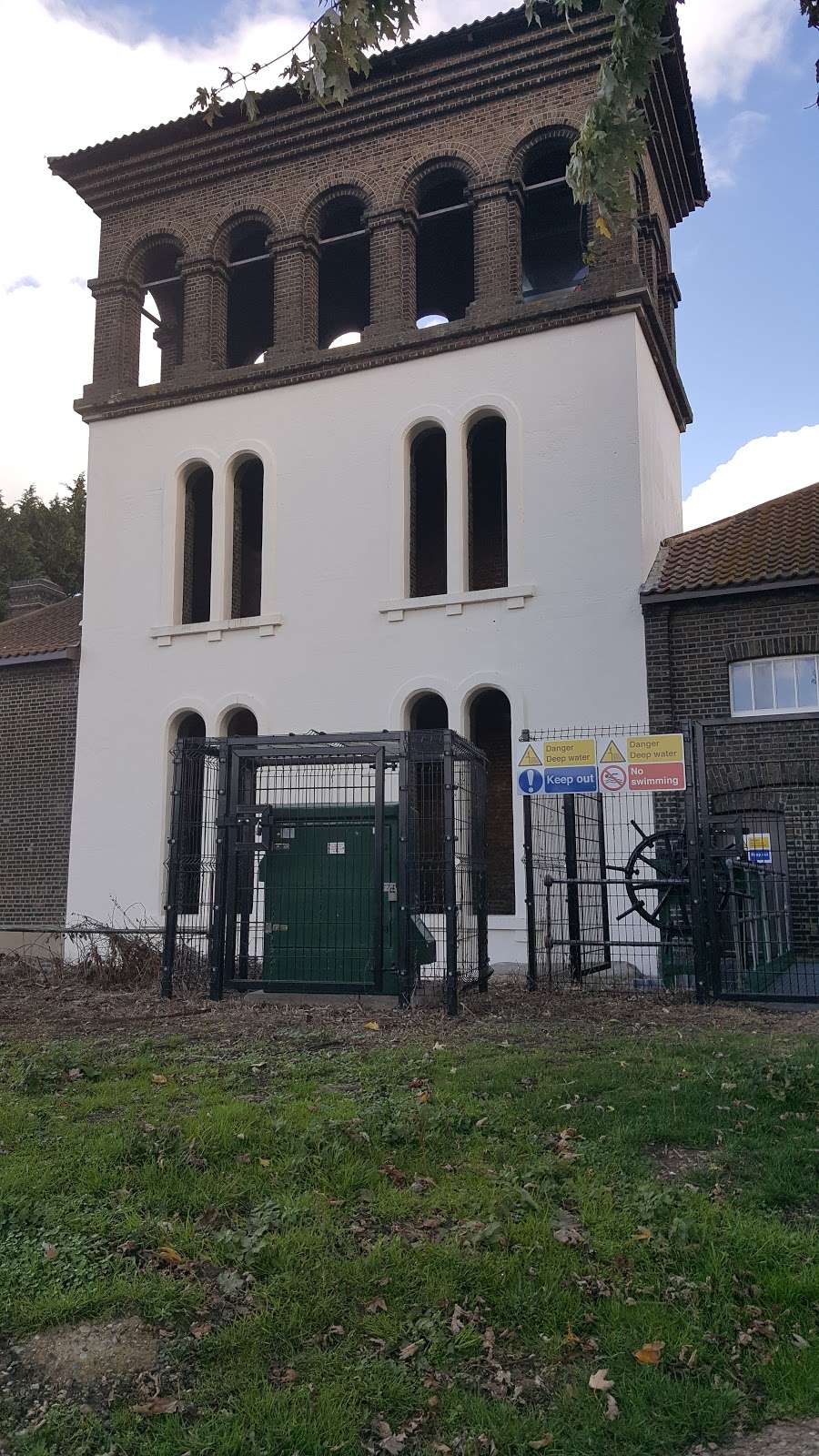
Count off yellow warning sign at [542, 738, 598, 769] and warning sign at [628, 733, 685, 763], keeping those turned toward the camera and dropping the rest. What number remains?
2

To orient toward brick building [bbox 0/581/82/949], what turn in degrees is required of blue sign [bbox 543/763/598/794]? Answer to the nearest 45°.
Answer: approximately 135° to its right

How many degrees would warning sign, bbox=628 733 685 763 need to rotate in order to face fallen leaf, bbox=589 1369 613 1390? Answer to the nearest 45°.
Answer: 0° — it already faces it

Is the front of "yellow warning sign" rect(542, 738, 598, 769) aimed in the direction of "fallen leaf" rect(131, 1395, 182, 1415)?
yes

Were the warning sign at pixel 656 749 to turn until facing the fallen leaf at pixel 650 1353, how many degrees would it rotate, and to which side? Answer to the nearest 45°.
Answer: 0° — it already faces it

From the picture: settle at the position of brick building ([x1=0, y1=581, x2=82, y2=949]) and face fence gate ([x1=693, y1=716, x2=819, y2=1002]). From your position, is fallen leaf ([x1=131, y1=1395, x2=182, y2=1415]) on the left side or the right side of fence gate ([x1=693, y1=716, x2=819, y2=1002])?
right

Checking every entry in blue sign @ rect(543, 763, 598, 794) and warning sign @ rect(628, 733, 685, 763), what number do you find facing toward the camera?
2

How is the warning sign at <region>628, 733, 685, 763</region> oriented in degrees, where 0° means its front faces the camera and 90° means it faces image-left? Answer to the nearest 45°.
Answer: approximately 0°

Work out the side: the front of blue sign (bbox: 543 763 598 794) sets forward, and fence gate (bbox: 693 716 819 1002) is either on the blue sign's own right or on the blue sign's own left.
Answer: on the blue sign's own left

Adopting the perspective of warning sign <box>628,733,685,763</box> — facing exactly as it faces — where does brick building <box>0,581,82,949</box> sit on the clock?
The brick building is roughly at 4 o'clock from the warning sign.

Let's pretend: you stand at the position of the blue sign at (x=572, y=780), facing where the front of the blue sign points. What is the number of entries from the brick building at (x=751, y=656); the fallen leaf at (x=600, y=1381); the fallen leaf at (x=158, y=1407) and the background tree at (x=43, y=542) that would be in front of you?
2

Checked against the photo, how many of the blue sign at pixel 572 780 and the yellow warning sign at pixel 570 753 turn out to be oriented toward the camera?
2
